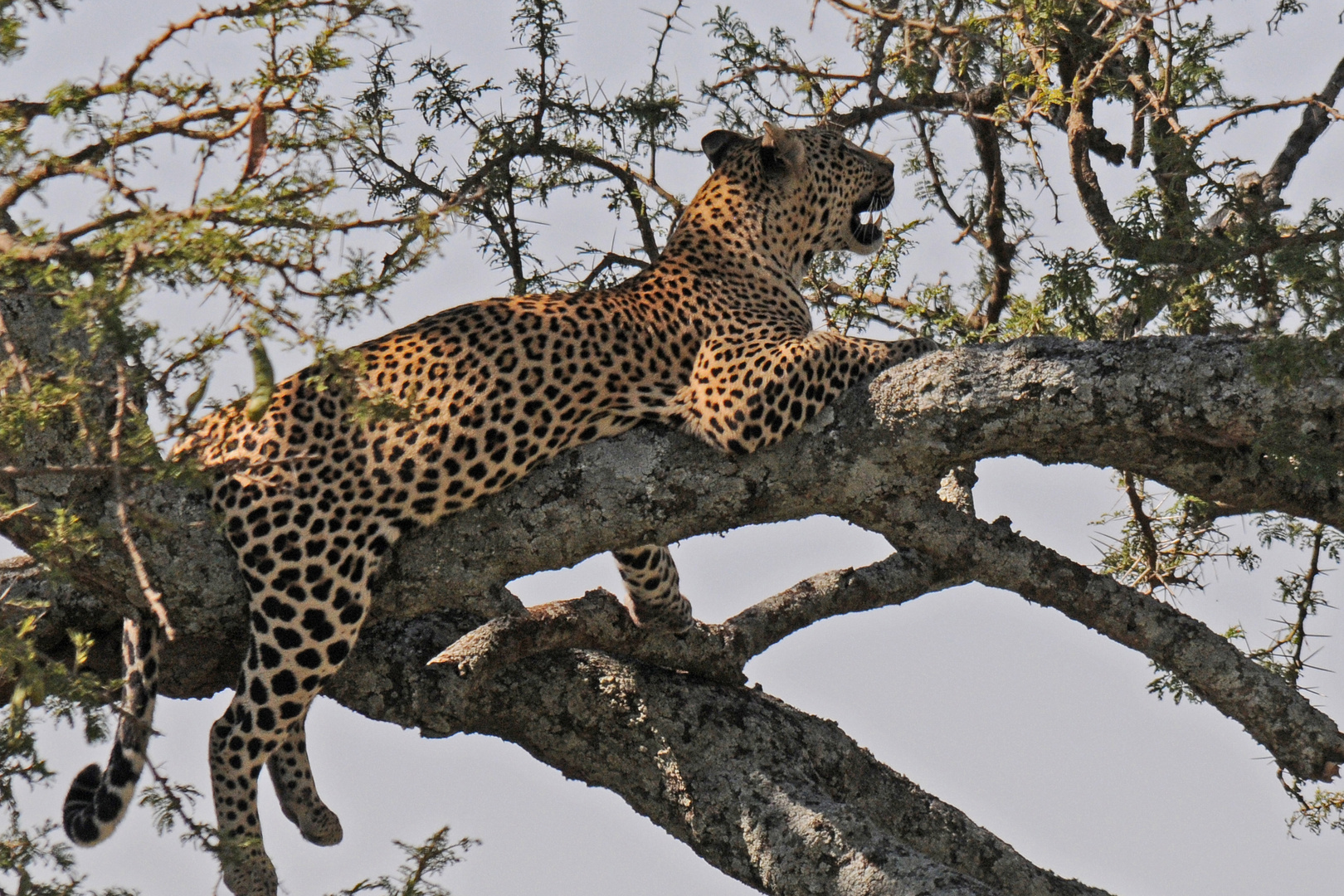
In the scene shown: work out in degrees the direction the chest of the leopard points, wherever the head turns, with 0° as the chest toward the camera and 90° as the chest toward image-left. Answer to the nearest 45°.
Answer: approximately 270°
